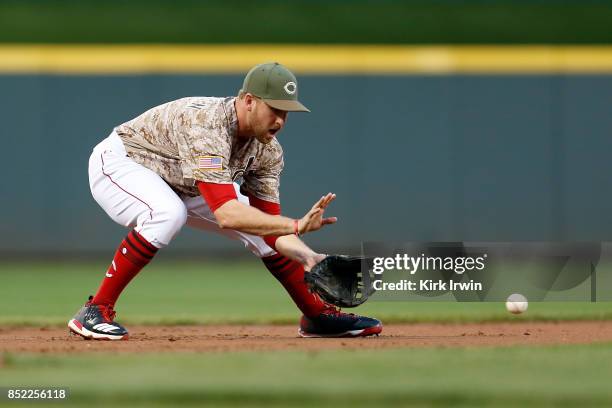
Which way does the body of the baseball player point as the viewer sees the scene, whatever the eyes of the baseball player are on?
to the viewer's right

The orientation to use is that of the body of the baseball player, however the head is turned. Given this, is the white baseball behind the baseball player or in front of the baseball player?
in front
